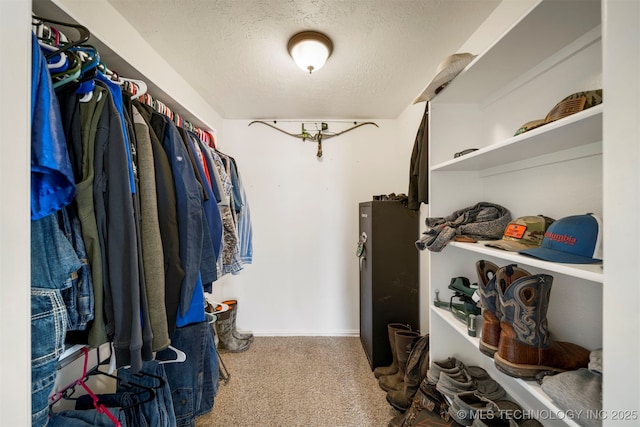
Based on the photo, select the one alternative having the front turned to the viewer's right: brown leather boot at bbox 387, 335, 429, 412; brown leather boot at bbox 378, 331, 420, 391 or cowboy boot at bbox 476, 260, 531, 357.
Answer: the cowboy boot

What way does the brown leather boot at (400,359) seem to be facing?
to the viewer's left

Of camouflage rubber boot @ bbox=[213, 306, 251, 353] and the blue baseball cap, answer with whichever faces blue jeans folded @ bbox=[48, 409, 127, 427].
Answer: the blue baseball cap

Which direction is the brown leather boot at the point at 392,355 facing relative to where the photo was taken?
to the viewer's left

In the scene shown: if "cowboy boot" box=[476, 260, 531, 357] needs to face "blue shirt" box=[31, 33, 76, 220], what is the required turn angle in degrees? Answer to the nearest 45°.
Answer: approximately 135° to its right

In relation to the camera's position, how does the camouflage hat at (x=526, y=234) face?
facing the viewer and to the left of the viewer

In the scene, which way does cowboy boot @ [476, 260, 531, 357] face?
to the viewer's right

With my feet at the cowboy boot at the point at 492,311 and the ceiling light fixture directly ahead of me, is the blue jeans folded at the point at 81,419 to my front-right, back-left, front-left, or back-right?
front-left

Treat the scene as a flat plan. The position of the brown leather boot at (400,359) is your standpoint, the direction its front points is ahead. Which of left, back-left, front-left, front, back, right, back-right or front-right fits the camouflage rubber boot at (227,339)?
front
